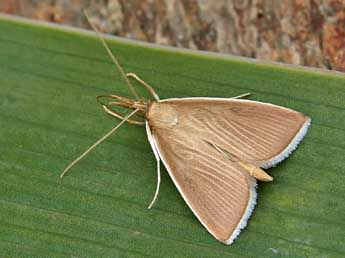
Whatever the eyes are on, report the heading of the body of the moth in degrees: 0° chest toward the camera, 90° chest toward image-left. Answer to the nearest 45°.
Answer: approximately 135°
